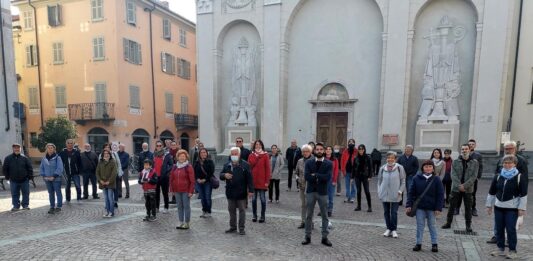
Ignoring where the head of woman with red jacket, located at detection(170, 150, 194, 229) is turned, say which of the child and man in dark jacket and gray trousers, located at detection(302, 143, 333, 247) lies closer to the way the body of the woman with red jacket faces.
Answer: the man in dark jacket and gray trousers

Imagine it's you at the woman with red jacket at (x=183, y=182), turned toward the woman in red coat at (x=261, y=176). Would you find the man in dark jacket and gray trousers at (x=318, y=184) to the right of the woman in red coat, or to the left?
right

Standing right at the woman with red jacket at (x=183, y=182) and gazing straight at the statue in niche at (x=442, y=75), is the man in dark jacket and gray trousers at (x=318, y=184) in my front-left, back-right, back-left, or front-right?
front-right

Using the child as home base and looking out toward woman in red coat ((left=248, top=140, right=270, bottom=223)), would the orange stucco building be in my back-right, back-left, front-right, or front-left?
back-left

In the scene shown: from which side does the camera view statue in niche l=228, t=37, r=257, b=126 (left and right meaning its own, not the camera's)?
front

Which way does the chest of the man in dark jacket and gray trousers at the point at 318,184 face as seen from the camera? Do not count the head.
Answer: toward the camera

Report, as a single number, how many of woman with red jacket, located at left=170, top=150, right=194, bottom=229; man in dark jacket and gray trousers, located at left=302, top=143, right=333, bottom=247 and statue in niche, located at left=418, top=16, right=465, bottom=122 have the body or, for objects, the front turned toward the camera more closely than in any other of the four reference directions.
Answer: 3

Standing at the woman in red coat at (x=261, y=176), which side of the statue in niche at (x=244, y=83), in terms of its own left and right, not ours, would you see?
front

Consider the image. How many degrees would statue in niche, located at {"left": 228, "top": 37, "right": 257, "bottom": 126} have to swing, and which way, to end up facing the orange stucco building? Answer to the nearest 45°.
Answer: approximately 135° to its right

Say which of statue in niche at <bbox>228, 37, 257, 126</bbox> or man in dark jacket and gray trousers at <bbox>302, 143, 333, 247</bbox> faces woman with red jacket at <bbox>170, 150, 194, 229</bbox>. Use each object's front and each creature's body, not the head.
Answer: the statue in niche

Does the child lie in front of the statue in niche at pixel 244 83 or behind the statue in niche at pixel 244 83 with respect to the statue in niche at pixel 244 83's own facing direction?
in front

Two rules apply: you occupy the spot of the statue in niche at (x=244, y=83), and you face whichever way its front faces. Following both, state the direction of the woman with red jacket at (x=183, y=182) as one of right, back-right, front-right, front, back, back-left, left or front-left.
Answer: front

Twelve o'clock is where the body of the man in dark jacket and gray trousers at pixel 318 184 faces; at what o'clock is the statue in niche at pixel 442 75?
The statue in niche is roughly at 7 o'clock from the man in dark jacket and gray trousers.

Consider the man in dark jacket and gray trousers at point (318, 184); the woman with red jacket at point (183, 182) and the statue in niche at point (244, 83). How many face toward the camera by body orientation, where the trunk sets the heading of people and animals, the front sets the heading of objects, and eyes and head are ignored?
3

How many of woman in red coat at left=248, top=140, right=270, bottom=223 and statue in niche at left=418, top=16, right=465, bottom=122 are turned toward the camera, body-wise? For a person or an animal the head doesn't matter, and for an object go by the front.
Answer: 2

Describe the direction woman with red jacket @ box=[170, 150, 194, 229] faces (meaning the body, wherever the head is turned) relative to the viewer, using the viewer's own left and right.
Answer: facing the viewer
